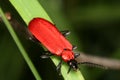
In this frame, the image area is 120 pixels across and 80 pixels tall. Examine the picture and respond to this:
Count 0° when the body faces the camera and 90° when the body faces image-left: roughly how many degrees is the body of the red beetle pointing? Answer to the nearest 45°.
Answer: approximately 315°
